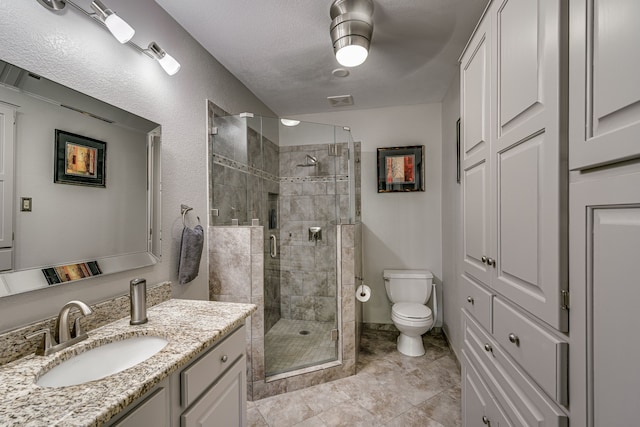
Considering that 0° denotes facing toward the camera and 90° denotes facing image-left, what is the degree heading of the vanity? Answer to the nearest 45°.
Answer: approximately 315°

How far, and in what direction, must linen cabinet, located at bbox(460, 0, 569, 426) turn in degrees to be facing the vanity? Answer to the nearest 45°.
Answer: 0° — it already faces it

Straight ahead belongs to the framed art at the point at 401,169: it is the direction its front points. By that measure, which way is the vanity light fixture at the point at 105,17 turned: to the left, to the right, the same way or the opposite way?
to the left

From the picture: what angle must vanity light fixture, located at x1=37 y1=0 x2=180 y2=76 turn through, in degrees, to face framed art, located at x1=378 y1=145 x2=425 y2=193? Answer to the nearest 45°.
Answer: approximately 45° to its left

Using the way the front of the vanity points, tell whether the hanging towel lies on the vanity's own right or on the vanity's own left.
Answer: on the vanity's own left

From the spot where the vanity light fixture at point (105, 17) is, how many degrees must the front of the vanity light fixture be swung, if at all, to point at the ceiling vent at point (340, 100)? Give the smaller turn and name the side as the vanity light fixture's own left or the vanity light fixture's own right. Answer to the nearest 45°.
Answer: approximately 45° to the vanity light fixture's own left

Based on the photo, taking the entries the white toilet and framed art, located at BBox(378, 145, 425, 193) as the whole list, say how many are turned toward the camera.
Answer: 2

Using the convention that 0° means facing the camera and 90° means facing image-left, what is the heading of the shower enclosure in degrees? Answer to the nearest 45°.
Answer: approximately 315°

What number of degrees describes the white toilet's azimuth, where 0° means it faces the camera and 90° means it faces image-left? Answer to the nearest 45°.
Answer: approximately 0°

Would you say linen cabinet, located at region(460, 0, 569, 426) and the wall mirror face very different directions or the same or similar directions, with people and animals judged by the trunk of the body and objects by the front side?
very different directions

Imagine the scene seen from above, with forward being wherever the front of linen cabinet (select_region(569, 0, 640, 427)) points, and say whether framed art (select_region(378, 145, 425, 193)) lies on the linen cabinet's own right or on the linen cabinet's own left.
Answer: on the linen cabinet's own right
